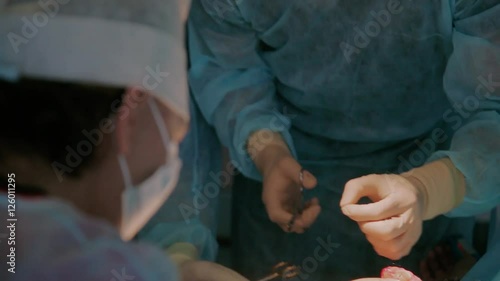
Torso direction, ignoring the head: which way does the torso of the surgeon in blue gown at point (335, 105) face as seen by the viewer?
toward the camera
